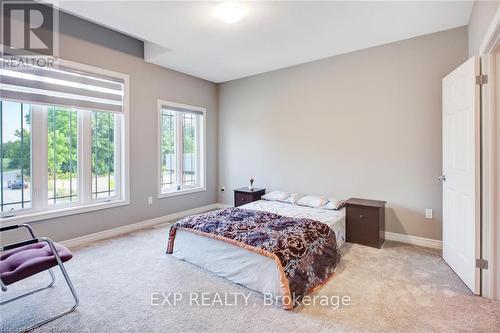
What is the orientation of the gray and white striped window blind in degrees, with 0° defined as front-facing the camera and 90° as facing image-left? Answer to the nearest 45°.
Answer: approximately 315°

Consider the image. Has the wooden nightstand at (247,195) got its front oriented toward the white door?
no

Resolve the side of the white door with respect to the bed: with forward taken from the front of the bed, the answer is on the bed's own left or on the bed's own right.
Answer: on the bed's own left

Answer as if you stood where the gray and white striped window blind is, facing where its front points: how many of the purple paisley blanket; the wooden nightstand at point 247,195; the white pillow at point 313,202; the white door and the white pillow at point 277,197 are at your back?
0

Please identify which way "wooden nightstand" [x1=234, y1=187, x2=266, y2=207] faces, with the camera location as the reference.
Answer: facing the viewer and to the left of the viewer

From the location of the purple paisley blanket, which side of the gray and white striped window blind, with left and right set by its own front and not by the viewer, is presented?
front

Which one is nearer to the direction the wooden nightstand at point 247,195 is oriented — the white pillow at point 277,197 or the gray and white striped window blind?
the gray and white striped window blind

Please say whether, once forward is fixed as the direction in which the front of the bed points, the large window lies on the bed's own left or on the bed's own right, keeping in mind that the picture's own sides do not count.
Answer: on the bed's own right

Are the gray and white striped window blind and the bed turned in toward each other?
no

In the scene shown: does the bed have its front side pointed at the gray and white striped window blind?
no

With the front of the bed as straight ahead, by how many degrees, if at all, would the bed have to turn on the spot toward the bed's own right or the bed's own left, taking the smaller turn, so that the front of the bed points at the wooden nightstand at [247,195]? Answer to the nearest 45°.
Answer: approximately 135° to the bed's own right

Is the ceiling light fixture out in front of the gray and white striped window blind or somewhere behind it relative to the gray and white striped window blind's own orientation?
in front

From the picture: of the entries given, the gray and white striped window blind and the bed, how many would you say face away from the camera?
0

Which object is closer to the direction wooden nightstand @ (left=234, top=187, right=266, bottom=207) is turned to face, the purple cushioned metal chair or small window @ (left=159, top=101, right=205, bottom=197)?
the purple cushioned metal chair

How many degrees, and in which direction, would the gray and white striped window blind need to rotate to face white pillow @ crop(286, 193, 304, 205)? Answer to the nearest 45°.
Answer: approximately 45° to its left

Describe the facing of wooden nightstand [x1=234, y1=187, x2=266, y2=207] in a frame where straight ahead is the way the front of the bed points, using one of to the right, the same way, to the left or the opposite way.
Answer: the same way

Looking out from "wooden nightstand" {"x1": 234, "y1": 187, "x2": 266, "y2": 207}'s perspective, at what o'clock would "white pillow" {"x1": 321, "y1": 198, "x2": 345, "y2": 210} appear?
The white pillow is roughly at 9 o'clock from the wooden nightstand.

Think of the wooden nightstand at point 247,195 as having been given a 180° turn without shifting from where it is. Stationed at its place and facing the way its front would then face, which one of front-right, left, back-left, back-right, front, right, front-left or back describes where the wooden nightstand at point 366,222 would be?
right

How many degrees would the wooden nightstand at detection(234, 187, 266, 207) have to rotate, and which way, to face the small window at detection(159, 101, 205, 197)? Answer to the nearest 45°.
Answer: approximately 45° to its right

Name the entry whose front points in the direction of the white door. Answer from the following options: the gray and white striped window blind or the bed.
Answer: the gray and white striped window blind

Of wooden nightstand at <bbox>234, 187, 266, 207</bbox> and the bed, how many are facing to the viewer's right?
0

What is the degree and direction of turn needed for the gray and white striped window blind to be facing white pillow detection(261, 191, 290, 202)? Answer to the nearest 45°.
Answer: approximately 45° to its left

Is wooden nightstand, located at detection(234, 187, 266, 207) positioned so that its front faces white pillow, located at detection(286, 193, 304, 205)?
no
